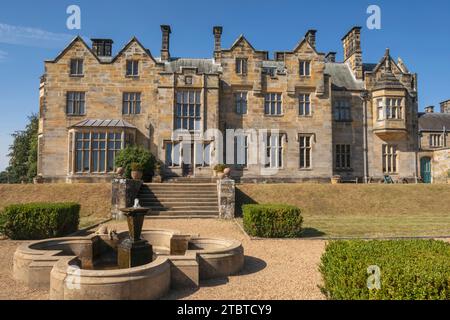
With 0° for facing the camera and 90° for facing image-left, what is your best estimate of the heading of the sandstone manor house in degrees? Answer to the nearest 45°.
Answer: approximately 0°

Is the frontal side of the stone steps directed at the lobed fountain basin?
yes

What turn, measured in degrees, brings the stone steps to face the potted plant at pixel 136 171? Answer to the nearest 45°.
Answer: approximately 135° to its right

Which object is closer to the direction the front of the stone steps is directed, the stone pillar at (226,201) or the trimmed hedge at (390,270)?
the trimmed hedge

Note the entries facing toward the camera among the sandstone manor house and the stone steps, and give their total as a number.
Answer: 2

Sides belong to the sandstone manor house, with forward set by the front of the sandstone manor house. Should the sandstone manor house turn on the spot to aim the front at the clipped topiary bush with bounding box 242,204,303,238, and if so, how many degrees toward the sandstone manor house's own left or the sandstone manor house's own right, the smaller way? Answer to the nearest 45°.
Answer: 0° — it already faces it

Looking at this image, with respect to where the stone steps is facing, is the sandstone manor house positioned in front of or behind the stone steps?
behind

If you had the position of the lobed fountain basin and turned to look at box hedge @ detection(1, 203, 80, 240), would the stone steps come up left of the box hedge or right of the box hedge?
right

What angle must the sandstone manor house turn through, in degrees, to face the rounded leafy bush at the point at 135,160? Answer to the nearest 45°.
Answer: approximately 45° to its right

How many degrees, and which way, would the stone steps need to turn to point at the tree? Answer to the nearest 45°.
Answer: approximately 135° to its right
